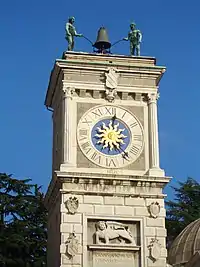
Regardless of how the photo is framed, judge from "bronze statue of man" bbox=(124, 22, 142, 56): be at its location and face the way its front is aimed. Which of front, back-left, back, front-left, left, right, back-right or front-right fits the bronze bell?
front-right

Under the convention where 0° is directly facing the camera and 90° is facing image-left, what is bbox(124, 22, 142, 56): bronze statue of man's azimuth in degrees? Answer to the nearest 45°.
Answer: approximately 45°

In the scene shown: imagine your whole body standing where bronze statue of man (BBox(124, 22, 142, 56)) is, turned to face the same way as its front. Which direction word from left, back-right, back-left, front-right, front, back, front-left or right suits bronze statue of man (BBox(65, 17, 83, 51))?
front-right
